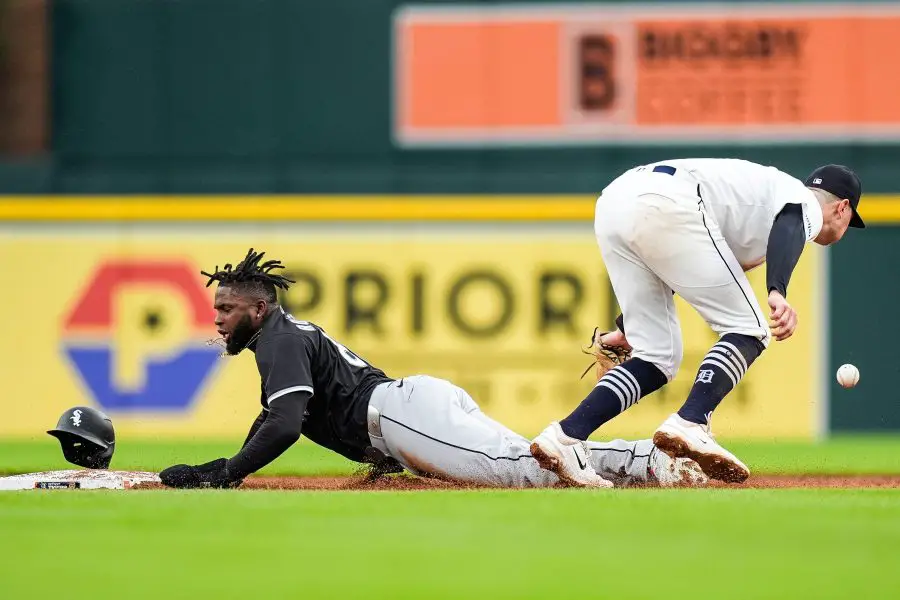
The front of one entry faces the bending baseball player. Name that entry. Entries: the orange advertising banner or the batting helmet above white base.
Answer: the orange advertising banner

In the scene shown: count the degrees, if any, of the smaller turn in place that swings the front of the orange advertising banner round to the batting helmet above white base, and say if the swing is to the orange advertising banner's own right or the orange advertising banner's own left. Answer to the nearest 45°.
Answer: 0° — it already faces it

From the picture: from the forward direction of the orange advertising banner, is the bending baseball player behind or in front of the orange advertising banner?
in front

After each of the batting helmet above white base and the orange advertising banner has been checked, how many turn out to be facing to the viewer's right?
0

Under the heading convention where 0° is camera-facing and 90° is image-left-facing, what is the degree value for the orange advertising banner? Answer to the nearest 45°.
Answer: approximately 0°

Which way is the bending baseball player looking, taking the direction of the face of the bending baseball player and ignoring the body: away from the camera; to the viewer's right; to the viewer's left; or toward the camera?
to the viewer's right
